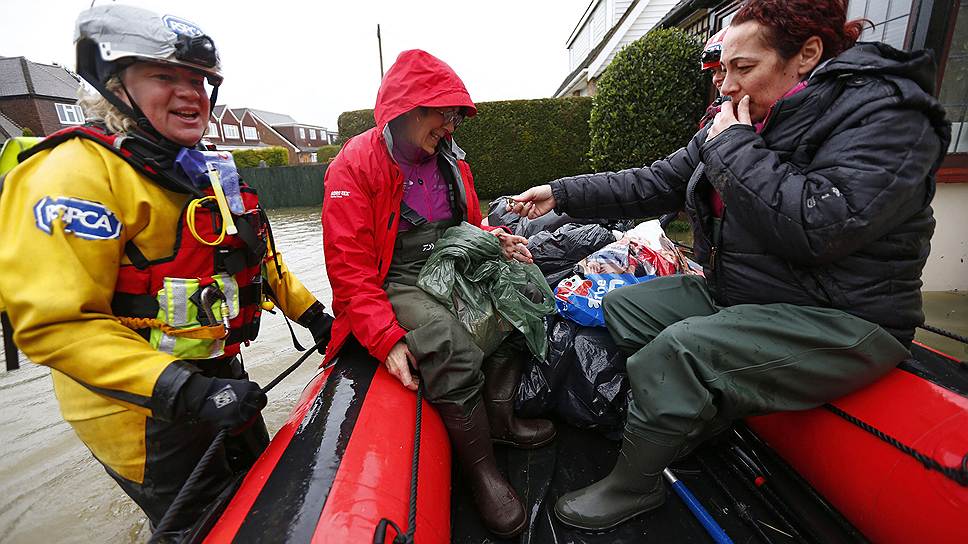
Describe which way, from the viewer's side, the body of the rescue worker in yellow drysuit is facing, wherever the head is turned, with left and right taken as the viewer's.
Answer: facing the viewer and to the right of the viewer

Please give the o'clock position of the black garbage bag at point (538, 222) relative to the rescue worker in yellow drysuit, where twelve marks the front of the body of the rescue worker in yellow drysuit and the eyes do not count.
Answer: The black garbage bag is roughly at 10 o'clock from the rescue worker in yellow drysuit.

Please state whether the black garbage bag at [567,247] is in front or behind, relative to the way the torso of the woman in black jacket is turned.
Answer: in front

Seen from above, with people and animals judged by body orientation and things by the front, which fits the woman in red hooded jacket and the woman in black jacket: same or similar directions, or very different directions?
very different directions

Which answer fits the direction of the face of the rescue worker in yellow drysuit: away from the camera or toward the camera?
toward the camera

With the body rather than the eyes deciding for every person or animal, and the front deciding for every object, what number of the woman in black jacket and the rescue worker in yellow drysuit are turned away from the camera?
0

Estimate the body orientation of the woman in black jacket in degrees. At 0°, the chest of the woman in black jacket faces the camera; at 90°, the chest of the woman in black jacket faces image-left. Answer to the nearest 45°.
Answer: approximately 90°

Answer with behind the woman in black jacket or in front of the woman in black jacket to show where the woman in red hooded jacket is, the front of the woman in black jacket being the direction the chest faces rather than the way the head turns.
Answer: in front

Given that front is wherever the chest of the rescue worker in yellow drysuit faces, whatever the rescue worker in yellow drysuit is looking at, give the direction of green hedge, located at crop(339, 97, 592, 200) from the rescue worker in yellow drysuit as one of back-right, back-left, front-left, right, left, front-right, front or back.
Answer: left

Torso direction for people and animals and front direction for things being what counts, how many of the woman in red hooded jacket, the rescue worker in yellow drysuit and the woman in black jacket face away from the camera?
0

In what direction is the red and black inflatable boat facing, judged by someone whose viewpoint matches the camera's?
facing away from the viewer

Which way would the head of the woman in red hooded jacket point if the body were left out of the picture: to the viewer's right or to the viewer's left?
to the viewer's right

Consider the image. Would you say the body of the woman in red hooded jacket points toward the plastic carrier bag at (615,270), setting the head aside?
no
